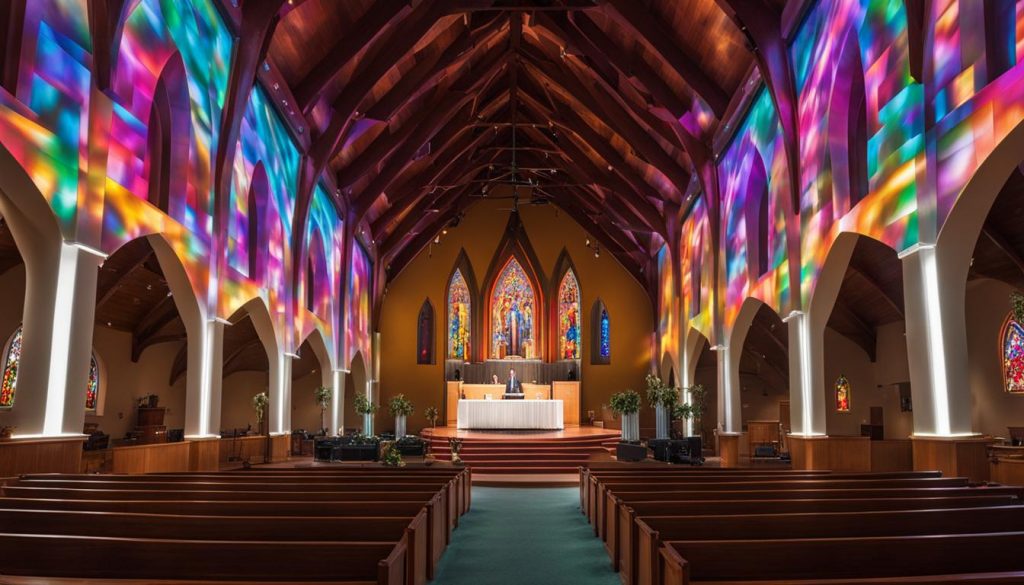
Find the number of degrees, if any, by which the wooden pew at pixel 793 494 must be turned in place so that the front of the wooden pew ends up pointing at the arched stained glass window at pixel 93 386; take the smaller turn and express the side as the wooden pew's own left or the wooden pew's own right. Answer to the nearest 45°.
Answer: approximately 45° to the wooden pew's own left

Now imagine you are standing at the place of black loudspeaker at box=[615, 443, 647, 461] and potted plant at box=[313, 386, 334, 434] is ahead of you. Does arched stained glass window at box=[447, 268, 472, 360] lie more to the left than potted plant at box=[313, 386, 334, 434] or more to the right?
right

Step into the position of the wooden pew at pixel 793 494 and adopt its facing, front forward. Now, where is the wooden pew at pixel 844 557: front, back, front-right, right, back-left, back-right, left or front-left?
back

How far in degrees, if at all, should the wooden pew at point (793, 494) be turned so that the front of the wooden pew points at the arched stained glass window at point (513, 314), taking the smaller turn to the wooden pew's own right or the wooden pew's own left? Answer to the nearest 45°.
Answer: approximately 45° to the wooden pew's own left

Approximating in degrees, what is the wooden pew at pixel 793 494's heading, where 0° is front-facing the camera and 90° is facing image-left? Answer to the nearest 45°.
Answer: approximately 180°

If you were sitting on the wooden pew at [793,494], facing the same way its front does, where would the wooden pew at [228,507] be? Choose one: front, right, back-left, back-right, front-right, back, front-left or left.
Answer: back-left

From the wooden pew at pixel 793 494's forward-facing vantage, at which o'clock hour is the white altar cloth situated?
The white altar cloth is roughly at 11 o'clock from the wooden pew.

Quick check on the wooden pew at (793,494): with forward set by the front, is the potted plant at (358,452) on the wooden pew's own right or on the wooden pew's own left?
on the wooden pew's own left

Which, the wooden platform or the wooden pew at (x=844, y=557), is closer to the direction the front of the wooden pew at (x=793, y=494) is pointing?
the wooden platform

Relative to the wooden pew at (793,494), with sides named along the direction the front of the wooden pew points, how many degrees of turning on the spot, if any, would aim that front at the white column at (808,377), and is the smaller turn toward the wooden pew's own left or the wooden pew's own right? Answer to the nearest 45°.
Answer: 0° — it already faces it

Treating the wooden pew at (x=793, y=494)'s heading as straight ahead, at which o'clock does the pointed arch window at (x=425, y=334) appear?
The pointed arch window is roughly at 11 o'clock from the wooden pew.
